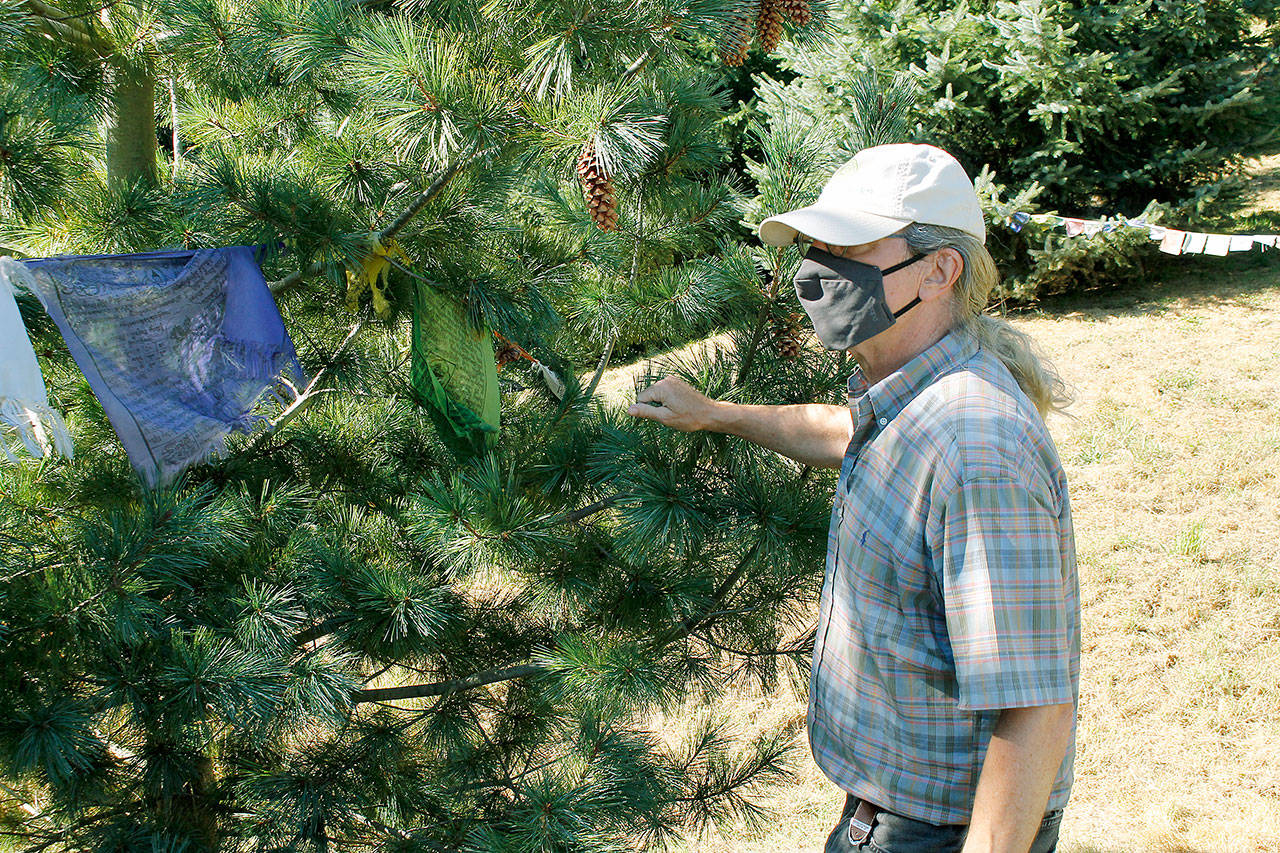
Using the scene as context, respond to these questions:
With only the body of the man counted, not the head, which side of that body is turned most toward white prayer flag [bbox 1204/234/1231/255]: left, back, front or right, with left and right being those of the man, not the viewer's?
right

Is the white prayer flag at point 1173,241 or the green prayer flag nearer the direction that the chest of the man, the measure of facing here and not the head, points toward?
the green prayer flag

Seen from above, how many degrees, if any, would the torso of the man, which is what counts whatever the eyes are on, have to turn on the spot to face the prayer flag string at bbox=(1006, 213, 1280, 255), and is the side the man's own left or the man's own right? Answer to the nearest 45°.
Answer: approximately 90° to the man's own right

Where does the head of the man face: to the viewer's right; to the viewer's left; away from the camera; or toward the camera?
to the viewer's left

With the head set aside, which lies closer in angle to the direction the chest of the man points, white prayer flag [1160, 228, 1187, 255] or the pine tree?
the pine tree

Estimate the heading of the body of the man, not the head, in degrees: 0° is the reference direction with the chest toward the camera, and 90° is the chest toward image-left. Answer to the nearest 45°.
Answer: approximately 90°

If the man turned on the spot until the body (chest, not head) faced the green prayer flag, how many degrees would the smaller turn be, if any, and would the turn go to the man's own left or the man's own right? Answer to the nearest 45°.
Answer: approximately 45° to the man's own right

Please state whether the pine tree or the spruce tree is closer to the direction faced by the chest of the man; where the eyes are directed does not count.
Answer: the pine tree

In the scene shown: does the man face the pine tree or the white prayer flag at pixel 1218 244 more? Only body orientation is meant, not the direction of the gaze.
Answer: the pine tree

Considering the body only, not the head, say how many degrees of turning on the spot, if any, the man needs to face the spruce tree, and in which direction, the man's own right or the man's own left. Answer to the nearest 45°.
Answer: approximately 90° to the man's own right

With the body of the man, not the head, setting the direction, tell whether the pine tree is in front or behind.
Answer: in front
